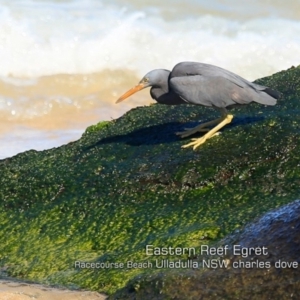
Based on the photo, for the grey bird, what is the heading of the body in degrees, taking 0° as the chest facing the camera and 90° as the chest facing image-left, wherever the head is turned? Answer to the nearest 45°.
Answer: approximately 90°
